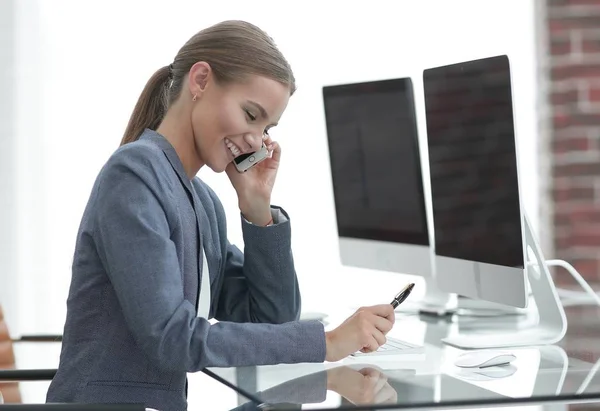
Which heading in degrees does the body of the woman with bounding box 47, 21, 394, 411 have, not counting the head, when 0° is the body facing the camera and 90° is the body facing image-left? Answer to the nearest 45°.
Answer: approximately 270°

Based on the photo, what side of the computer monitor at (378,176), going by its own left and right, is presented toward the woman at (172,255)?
front

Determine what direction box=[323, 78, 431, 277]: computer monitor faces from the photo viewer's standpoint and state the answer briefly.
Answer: facing the viewer and to the left of the viewer

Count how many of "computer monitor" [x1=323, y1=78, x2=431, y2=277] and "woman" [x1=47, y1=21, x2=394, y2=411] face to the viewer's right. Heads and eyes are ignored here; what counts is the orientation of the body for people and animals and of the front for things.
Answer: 1

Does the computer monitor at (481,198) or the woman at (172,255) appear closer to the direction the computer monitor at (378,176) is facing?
the woman

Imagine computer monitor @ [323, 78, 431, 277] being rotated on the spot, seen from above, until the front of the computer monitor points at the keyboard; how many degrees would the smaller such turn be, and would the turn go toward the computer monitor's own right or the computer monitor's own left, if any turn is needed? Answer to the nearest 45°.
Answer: approximately 45° to the computer monitor's own left
